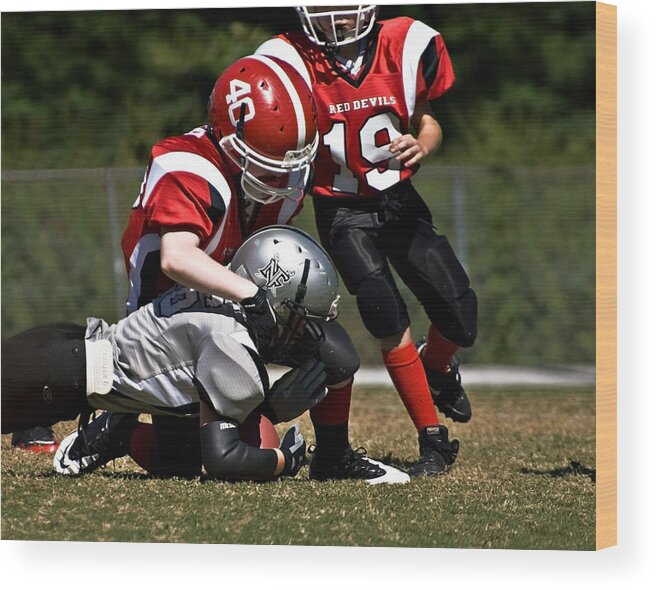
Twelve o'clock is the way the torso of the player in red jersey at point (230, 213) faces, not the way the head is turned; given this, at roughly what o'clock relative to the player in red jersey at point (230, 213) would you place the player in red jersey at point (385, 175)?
the player in red jersey at point (385, 175) is roughly at 10 o'clock from the player in red jersey at point (230, 213).

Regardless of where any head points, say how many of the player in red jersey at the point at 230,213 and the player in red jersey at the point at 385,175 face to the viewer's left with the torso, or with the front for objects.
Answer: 0

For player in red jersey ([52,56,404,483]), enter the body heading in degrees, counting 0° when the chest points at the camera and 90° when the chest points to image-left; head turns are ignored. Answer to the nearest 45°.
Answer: approximately 315°

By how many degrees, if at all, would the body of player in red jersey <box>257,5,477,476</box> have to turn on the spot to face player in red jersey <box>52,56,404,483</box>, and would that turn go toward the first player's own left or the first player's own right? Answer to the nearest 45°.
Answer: approximately 90° to the first player's own right

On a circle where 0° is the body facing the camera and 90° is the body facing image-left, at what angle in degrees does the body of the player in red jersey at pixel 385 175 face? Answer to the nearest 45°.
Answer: approximately 0°

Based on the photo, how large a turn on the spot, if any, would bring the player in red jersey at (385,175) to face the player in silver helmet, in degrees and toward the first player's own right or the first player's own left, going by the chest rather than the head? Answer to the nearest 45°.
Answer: approximately 90° to the first player's own right
